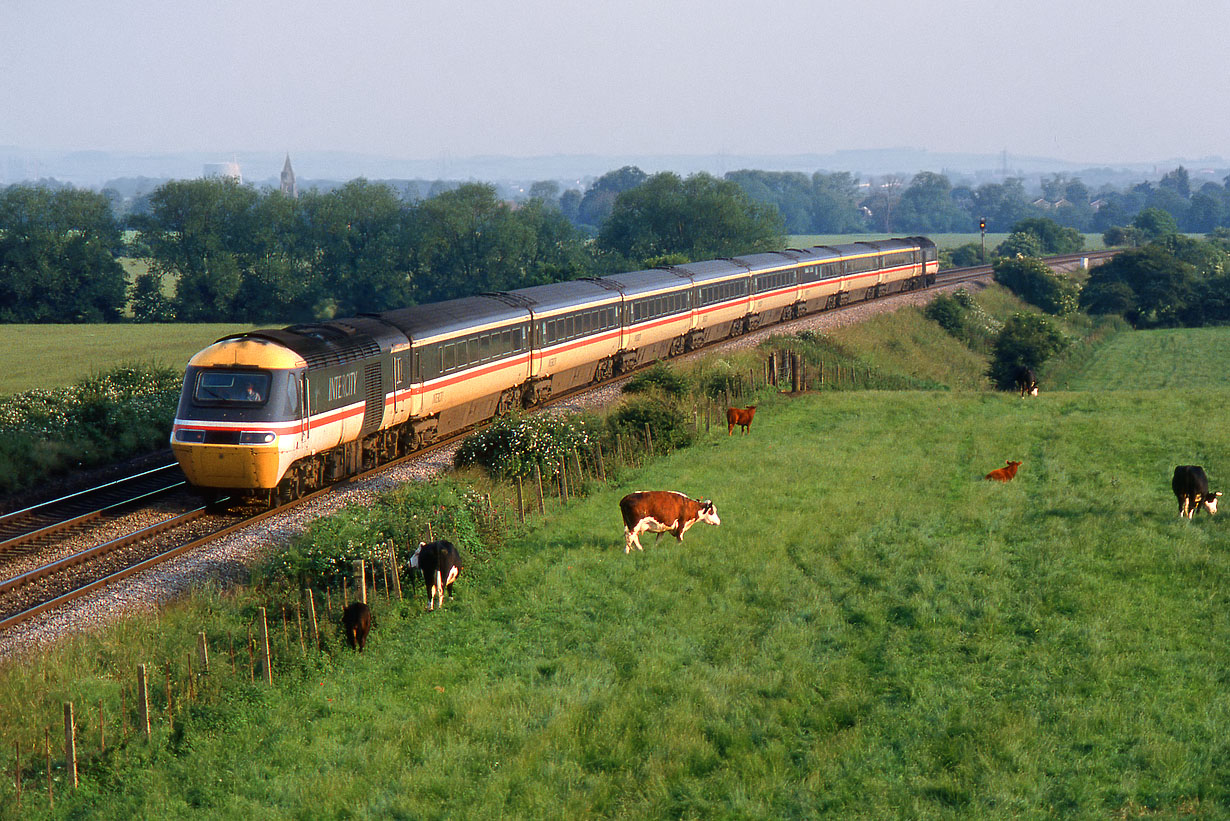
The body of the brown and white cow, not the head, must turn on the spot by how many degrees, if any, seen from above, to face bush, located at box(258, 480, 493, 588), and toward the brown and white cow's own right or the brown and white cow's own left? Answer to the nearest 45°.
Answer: approximately 180°

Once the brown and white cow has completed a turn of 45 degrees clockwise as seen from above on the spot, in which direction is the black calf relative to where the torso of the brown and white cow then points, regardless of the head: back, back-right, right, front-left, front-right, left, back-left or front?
right

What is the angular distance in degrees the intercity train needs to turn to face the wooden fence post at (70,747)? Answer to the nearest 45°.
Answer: approximately 45° to its left

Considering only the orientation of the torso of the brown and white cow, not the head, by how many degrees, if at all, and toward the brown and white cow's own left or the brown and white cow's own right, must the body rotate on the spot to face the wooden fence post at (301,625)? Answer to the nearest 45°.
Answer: approximately 135° to the brown and white cow's own right

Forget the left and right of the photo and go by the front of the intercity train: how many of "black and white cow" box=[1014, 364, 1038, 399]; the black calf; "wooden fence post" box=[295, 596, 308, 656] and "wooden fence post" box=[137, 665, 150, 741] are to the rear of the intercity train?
1

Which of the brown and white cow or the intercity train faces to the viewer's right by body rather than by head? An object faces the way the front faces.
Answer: the brown and white cow

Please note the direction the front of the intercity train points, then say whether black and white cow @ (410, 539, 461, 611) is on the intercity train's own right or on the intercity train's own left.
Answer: on the intercity train's own left

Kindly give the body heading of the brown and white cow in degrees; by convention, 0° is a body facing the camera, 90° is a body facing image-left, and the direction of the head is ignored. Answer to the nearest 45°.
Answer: approximately 270°

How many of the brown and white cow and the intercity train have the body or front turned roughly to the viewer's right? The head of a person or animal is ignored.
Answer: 1

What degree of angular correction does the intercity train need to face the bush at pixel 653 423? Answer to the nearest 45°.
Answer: approximately 180°

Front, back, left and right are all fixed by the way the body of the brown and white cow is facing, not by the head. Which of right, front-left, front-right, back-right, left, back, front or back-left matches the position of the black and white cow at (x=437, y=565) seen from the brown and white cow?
back-right

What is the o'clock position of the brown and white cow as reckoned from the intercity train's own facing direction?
The brown and white cow is roughly at 9 o'clock from the intercity train.

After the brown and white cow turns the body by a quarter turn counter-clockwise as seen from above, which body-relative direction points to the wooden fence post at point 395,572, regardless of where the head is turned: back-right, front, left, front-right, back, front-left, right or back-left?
back-left

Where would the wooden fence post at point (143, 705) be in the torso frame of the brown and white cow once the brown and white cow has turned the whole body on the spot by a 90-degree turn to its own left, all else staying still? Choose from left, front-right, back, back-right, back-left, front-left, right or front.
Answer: back-left

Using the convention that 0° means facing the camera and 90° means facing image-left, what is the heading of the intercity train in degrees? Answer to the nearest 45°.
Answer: approximately 45°
